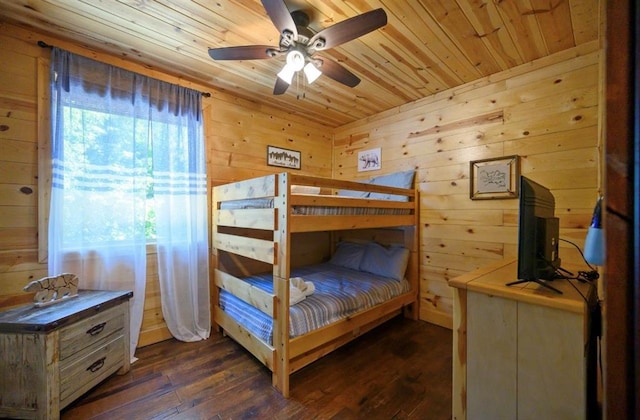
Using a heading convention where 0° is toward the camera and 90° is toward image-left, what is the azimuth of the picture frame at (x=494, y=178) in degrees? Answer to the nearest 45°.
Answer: approximately 45°

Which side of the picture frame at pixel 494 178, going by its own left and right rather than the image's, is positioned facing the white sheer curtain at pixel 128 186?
front

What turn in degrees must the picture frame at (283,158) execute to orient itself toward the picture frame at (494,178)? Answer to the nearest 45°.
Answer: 0° — it already faces it

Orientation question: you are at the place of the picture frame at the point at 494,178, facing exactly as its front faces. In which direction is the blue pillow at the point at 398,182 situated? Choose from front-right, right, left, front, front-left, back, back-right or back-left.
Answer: front-right

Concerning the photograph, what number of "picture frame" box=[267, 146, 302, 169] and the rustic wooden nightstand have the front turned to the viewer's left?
0

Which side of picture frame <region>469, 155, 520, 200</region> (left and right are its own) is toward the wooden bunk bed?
front

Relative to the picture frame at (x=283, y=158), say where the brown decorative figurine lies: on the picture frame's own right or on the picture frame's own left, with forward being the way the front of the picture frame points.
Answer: on the picture frame's own right

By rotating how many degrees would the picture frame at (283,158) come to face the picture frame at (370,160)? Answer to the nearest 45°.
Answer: approximately 45° to its left

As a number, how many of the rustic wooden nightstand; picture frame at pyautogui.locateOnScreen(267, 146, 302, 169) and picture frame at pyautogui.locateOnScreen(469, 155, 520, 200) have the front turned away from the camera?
0

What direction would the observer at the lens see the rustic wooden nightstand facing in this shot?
facing the viewer and to the right of the viewer

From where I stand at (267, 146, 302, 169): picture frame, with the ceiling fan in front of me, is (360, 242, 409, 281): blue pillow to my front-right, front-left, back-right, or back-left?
front-left

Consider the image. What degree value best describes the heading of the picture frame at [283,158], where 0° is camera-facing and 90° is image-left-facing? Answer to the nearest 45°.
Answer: approximately 315°

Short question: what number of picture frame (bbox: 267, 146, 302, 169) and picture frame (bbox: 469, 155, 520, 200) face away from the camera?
0

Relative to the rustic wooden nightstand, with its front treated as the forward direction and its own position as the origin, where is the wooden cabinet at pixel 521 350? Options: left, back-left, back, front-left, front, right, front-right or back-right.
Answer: front
